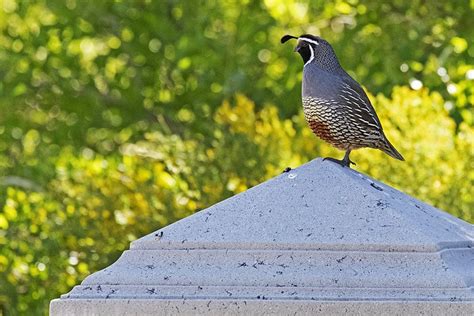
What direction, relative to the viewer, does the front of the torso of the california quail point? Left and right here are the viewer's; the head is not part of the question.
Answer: facing to the left of the viewer
